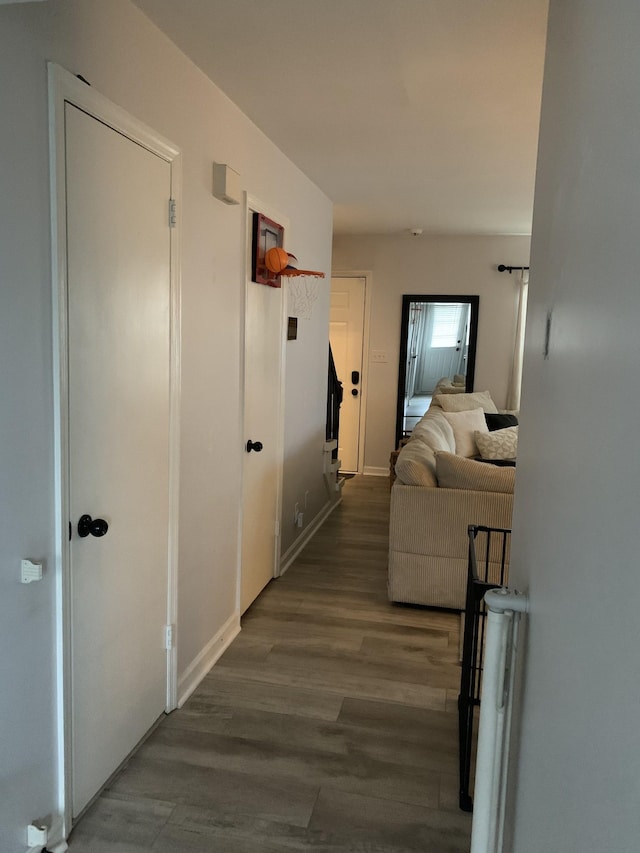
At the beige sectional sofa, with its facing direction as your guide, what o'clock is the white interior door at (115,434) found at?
The white interior door is roughly at 4 o'clock from the beige sectional sofa.

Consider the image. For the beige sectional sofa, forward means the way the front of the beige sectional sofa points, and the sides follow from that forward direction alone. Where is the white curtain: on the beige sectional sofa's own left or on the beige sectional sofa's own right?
on the beige sectional sofa's own left

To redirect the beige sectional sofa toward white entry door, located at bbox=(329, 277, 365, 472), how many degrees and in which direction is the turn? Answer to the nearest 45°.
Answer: approximately 90° to its left

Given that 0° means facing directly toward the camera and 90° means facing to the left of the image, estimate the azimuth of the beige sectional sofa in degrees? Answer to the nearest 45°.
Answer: approximately 270°

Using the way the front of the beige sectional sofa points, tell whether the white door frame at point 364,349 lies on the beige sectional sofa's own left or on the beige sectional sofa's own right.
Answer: on the beige sectional sofa's own left

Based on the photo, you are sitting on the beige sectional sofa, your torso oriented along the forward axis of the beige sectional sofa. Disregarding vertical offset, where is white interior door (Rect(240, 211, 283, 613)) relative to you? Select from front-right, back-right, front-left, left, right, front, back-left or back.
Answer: back
